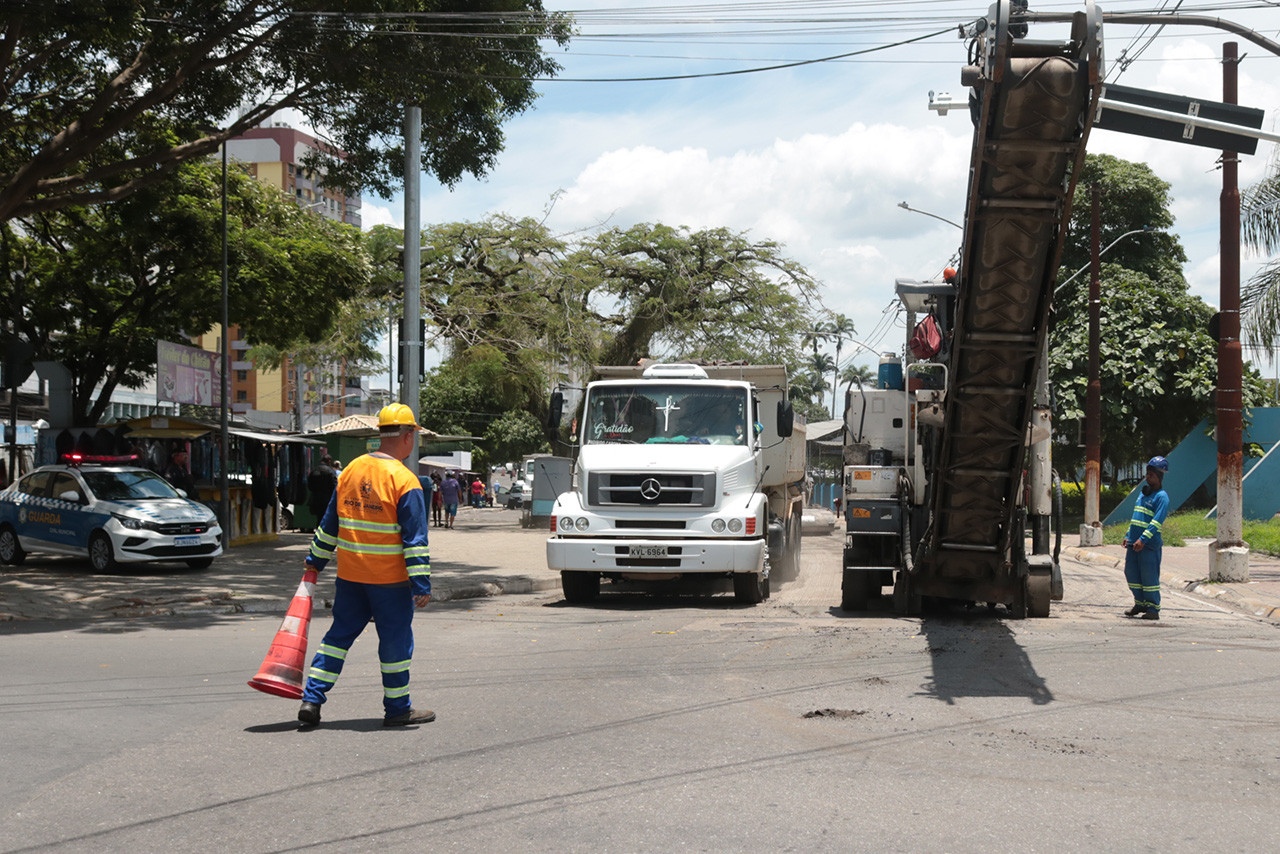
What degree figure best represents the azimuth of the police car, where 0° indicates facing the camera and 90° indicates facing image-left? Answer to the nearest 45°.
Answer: approximately 315°

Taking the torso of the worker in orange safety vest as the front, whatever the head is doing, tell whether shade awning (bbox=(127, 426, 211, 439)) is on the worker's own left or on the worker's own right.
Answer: on the worker's own left

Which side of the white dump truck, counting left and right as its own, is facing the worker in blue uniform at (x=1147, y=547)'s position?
left

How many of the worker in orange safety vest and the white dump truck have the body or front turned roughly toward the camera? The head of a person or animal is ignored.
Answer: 1

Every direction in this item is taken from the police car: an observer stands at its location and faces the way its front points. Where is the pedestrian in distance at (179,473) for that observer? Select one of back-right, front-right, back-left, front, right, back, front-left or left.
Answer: back-left

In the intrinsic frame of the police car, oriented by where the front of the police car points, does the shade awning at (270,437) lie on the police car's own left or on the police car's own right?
on the police car's own left

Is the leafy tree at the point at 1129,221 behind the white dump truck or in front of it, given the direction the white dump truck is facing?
behind

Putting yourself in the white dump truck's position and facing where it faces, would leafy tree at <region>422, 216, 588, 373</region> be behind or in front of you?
behind
